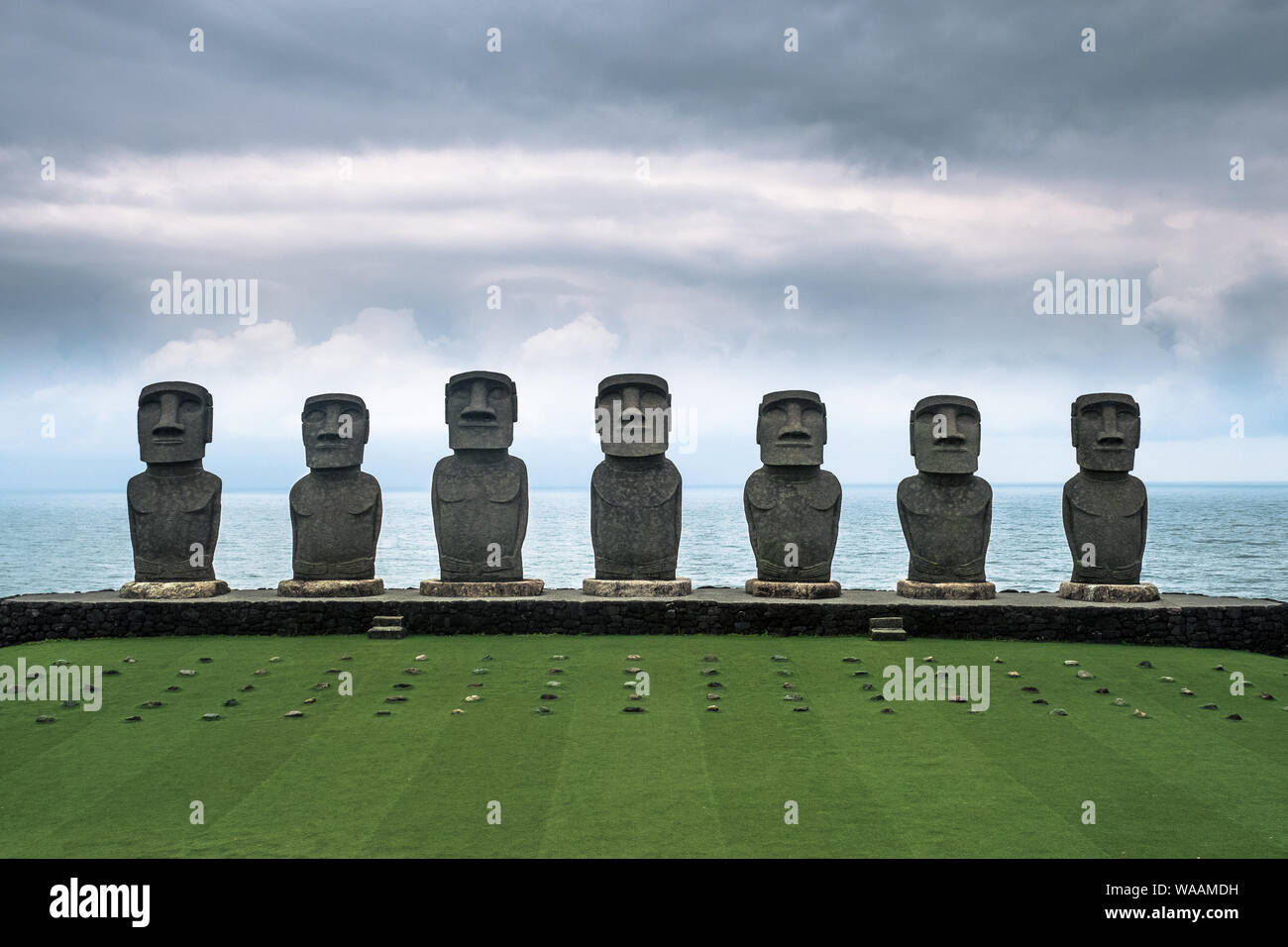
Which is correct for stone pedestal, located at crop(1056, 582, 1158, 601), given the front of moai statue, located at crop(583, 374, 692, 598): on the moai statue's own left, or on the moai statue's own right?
on the moai statue's own left

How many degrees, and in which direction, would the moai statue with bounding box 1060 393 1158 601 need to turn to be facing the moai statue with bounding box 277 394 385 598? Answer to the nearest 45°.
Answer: approximately 90° to its right

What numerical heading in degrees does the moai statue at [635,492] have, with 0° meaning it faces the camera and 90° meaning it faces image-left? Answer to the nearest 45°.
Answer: approximately 0°

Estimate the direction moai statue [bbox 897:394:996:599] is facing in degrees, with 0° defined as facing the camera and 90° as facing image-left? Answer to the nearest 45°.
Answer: approximately 0°

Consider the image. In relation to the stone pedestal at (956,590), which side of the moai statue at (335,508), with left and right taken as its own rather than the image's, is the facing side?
left

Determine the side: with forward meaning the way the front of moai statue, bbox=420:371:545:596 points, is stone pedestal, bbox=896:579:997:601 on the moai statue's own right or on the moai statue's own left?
on the moai statue's own left

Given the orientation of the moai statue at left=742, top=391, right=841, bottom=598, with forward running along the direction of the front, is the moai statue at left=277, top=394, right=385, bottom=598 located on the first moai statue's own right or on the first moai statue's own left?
on the first moai statue's own right

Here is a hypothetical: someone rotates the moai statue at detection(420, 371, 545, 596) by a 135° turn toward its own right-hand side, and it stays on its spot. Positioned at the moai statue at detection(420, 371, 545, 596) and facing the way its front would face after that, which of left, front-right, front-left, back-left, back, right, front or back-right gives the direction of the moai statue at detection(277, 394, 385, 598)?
front-left

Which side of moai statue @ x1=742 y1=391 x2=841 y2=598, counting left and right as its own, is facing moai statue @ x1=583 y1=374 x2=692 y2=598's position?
right

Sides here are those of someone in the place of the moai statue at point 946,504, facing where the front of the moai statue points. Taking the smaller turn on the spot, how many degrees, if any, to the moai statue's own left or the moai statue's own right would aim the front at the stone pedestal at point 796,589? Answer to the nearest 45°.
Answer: approximately 90° to the moai statue's own right
